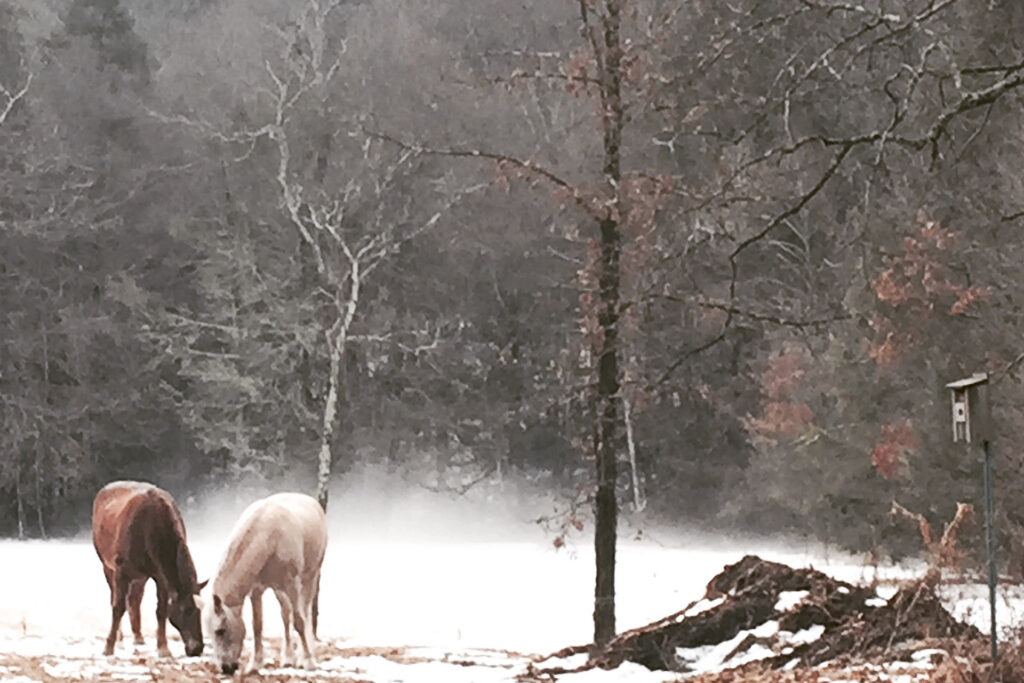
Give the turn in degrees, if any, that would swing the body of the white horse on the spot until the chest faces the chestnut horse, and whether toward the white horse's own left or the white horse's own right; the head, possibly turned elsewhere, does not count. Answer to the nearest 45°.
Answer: approximately 90° to the white horse's own right

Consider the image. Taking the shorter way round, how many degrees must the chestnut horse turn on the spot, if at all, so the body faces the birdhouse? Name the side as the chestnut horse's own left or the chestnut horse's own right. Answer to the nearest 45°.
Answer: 0° — it already faces it

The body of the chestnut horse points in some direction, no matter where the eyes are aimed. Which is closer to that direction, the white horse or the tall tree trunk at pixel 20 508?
the white horse

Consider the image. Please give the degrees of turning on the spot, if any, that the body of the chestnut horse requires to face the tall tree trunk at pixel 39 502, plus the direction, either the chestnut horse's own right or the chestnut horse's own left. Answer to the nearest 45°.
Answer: approximately 135° to the chestnut horse's own left

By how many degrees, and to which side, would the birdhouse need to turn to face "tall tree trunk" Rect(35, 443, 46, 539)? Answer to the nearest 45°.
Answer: approximately 90° to its right

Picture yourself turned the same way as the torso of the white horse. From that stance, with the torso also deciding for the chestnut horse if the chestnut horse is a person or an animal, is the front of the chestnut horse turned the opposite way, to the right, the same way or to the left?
to the left

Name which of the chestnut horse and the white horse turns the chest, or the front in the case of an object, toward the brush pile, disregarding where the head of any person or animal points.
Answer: the chestnut horse

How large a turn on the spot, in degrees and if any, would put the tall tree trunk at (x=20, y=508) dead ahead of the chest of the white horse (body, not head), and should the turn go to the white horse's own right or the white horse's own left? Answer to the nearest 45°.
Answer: approximately 135° to the white horse's own right

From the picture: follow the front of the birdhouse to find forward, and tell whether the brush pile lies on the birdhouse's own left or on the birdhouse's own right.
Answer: on the birdhouse's own right

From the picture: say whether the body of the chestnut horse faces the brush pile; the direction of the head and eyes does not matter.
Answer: yes

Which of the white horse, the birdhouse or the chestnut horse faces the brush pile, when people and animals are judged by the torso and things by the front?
the chestnut horse
